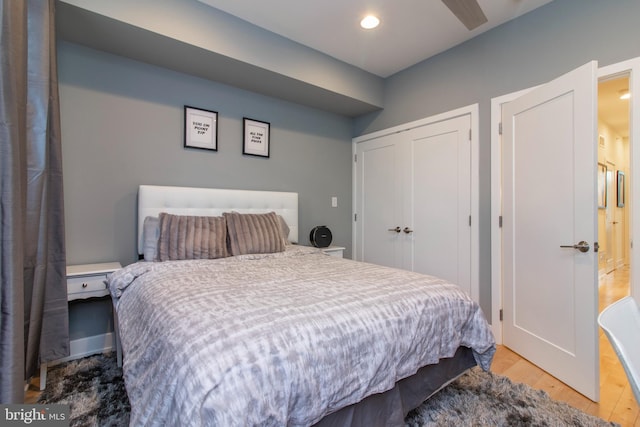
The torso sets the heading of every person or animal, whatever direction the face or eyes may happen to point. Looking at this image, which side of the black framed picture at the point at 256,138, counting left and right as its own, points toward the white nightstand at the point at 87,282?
right

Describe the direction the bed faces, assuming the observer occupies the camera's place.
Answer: facing the viewer and to the right of the viewer

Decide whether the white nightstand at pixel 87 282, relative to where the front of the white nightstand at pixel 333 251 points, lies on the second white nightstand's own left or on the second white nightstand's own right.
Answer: on the second white nightstand's own right

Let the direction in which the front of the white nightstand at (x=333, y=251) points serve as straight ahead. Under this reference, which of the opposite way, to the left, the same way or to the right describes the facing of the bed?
the same way

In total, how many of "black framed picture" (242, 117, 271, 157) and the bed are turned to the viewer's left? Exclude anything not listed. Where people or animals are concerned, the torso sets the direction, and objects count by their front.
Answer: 0

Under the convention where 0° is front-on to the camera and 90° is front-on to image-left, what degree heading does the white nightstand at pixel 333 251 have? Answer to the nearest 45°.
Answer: approximately 315°

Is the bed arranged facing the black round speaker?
no

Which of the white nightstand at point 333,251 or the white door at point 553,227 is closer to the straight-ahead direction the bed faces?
the white door

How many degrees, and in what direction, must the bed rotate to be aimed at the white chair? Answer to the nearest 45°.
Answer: approximately 45° to its left

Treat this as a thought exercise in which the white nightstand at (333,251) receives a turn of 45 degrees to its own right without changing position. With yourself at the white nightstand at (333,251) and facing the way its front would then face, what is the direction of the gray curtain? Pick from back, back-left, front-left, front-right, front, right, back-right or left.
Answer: front-right

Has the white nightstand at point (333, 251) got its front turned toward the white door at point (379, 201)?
no

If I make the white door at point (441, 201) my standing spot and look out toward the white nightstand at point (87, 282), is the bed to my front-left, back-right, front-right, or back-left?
front-left

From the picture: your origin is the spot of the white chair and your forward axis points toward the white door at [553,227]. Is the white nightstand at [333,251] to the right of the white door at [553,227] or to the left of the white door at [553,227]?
left

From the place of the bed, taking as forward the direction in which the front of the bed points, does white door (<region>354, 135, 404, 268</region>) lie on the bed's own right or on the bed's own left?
on the bed's own left

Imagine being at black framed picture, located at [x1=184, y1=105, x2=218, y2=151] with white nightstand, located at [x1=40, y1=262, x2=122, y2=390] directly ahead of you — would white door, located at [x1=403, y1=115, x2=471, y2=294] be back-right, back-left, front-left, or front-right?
back-left

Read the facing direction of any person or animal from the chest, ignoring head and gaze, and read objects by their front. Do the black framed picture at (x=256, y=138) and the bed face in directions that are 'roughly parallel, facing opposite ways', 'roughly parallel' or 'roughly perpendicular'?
roughly parallel

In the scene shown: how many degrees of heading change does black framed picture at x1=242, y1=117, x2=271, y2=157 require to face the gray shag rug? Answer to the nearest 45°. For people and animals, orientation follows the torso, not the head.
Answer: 0° — it already faces it
